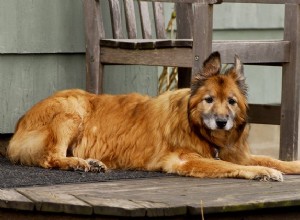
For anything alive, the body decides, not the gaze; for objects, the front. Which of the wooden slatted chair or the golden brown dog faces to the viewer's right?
the golden brown dog

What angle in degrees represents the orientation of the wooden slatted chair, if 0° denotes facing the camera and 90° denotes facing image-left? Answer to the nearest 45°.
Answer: approximately 0°

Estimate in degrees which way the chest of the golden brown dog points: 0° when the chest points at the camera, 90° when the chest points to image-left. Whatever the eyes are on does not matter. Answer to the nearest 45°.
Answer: approximately 270°

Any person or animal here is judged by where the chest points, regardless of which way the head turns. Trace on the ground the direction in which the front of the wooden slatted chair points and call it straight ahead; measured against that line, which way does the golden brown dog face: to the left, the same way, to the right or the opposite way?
to the left

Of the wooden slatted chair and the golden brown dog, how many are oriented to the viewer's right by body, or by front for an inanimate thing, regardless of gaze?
1
